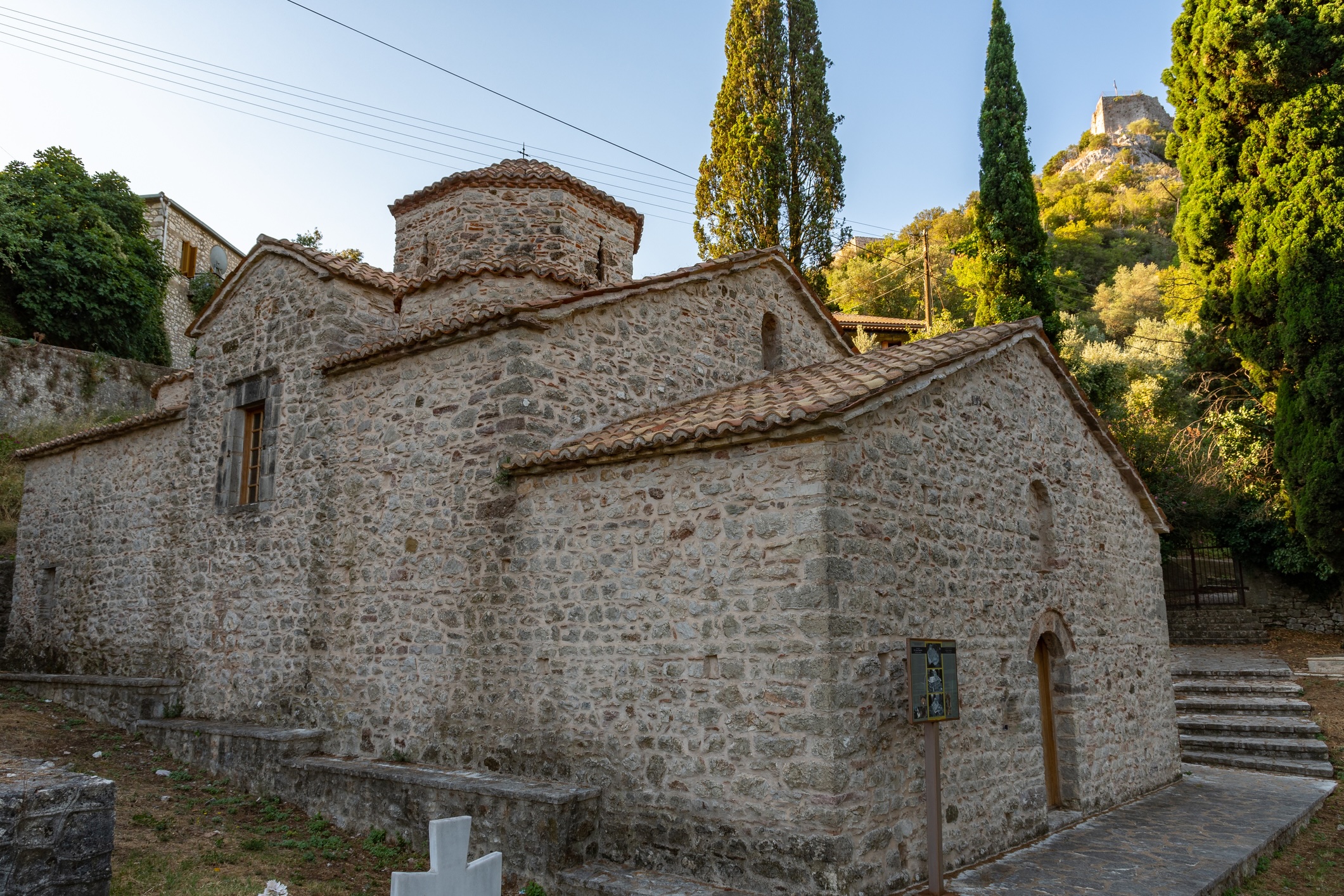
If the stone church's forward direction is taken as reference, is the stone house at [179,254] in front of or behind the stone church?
behind

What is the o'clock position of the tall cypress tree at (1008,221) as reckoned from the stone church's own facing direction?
The tall cypress tree is roughly at 9 o'clock from the stone church.

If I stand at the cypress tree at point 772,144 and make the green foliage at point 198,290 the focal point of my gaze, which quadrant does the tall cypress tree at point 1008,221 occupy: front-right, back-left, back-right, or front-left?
back-right

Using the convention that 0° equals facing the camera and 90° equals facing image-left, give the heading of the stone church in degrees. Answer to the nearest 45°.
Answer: approximately 315°

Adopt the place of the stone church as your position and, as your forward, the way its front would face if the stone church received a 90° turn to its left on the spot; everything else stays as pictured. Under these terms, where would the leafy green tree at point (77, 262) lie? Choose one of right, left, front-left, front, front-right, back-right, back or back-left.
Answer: left

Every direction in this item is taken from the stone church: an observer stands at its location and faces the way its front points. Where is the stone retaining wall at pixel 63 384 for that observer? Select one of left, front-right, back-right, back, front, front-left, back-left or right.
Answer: back

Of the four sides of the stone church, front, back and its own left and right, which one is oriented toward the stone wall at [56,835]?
right

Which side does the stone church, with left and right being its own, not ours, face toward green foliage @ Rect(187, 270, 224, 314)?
back
